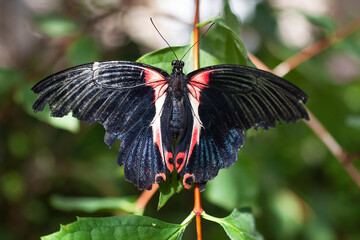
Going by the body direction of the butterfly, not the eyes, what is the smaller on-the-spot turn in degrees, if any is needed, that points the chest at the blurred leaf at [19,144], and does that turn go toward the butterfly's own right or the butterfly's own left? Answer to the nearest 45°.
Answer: approximately 45° to the butterfly's own left

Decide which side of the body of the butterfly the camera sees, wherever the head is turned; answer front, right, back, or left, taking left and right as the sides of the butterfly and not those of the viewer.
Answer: back
